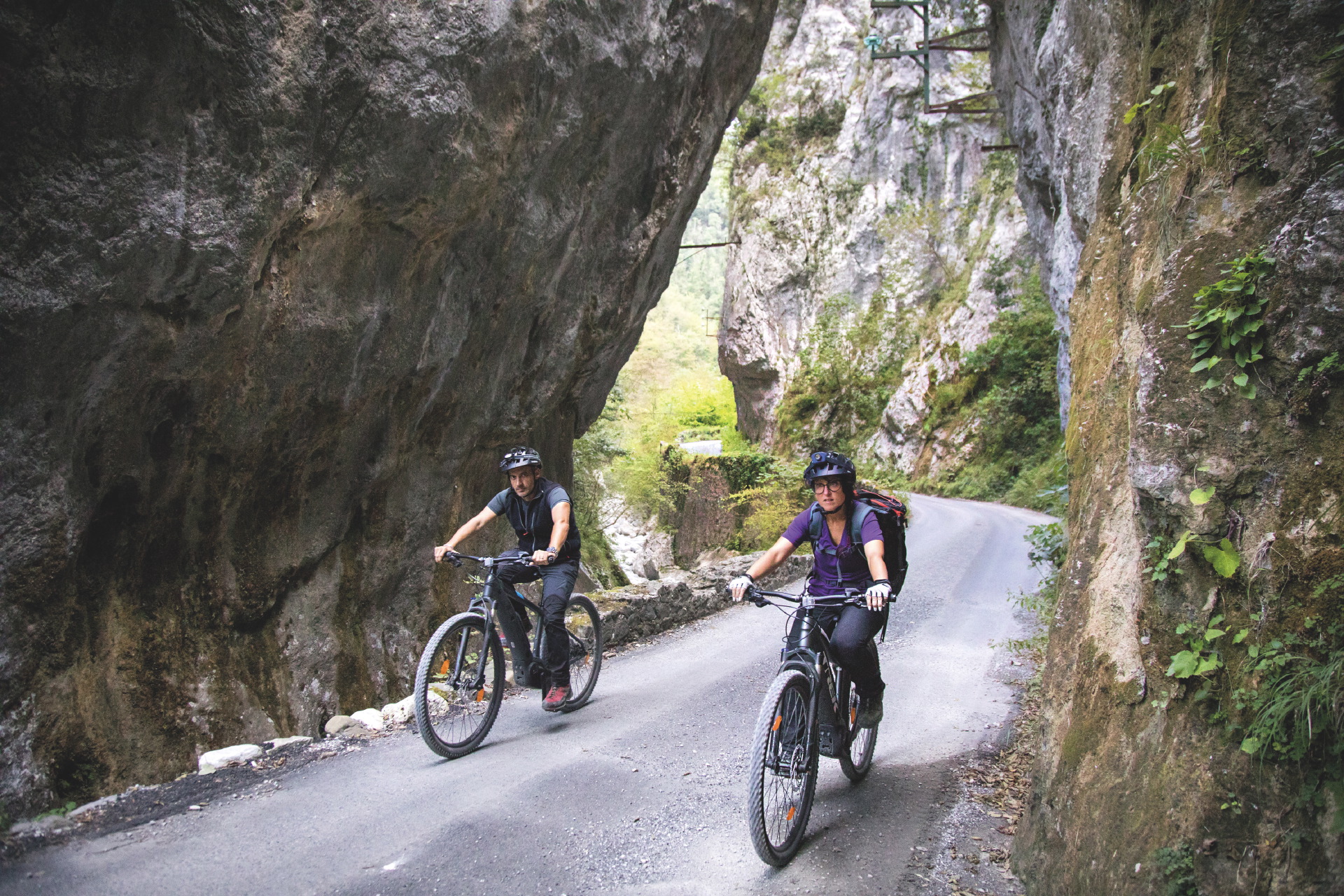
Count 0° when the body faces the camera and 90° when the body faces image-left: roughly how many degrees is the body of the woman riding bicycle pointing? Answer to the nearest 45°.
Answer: approximately 45°

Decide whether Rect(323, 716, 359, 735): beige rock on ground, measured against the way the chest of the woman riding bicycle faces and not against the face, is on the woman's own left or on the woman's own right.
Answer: on the woman's own right

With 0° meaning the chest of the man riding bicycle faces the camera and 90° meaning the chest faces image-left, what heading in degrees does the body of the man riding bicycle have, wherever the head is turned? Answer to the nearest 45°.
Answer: approximately 45°

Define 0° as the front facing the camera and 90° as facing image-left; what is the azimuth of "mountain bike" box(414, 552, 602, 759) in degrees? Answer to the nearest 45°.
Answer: approximately 45°

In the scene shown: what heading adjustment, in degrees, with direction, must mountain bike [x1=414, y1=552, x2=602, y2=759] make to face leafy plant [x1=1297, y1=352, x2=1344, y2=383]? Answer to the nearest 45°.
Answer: approximately 90° to its left

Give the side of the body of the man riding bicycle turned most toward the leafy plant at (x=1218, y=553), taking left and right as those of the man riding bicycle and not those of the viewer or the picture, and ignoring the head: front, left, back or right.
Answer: left

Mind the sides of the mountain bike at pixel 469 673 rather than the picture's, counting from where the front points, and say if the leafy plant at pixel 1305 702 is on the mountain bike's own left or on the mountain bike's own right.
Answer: on the mountain bike's own left

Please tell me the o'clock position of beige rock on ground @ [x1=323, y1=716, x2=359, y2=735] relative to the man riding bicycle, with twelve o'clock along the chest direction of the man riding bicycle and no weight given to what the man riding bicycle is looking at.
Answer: The beige rock on ground is roughly at 2 o'clock from the man riding bicycle.
